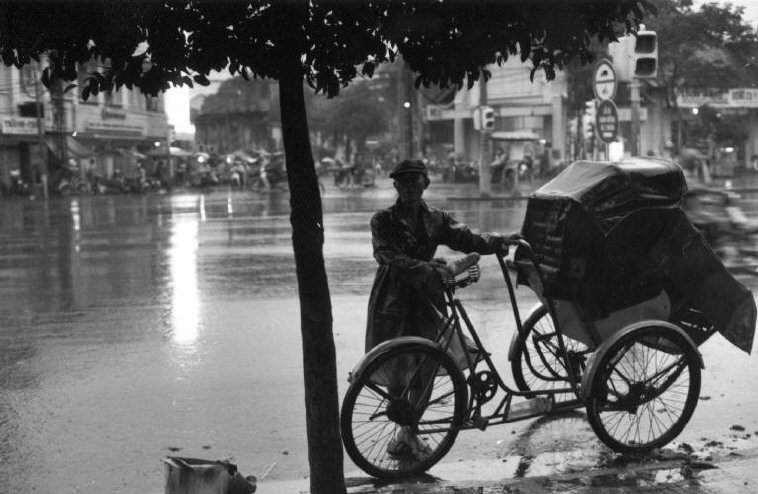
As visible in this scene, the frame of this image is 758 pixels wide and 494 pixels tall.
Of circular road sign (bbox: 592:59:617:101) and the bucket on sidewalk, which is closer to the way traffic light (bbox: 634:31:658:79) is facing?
the bucket on sidewalk

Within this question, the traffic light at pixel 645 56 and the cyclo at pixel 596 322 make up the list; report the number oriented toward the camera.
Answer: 1

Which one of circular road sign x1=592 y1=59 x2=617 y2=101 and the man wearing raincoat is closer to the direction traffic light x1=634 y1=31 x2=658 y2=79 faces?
the man wearing raincoat

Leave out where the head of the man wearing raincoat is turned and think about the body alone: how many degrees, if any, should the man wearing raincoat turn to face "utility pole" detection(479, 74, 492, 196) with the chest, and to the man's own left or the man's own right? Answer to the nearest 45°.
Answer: approximately 180°

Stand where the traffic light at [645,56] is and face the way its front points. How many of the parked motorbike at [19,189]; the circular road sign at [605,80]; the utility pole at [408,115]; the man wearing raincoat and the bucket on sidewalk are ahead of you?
2

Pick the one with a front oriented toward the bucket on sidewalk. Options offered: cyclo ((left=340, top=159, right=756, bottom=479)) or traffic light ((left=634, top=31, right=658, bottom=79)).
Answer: the traffic light

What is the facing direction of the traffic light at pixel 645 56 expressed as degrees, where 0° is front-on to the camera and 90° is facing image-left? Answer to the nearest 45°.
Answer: approximately 0°

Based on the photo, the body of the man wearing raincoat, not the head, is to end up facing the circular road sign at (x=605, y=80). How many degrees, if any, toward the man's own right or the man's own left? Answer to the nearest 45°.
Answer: approximately 180°

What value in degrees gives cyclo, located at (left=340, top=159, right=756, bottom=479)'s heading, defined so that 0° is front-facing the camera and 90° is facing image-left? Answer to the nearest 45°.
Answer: approximately 225°

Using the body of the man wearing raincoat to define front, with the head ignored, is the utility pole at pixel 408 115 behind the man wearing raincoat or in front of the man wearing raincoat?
behind

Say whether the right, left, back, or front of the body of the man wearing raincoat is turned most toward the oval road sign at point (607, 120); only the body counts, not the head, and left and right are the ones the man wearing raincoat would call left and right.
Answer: back
